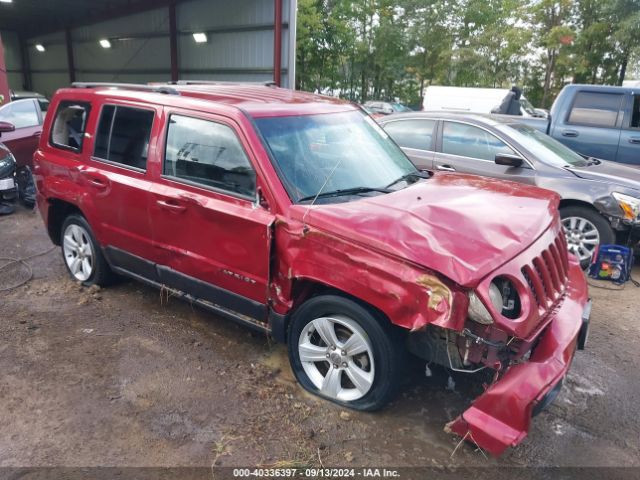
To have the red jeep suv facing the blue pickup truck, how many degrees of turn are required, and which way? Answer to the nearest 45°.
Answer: approximately 90° to its left

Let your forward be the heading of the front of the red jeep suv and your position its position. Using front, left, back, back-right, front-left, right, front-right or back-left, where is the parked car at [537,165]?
left

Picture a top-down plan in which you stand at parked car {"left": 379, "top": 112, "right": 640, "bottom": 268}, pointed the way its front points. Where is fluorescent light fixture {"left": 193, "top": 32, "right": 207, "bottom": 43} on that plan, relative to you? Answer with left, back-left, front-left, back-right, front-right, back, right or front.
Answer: back

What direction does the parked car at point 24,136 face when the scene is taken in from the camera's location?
facing the viewer and to the left of the viewer

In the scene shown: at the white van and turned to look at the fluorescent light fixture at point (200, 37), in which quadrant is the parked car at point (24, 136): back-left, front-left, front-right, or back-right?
front-left

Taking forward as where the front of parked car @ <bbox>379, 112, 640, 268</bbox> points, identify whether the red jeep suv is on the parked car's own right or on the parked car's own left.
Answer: on the parked car's own right

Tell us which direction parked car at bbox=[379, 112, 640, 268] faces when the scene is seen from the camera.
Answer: facing the viewer and to the right of the viewer

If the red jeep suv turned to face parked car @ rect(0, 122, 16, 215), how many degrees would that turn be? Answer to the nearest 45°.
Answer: approximately 180°

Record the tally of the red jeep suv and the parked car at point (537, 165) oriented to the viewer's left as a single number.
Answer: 0

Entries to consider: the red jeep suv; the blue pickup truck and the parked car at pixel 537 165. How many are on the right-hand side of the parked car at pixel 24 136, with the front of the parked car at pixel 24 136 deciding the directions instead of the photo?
0

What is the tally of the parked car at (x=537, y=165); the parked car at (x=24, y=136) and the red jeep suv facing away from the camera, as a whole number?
0

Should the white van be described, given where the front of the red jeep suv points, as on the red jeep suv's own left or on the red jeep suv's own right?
on the red jeep suv's own left

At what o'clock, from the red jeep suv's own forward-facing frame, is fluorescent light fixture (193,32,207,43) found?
The fluorescent light fixture is roughly at 7 o'clock from the red jeep suv.

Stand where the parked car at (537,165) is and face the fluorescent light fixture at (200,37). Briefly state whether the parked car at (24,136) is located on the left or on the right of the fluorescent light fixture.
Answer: left

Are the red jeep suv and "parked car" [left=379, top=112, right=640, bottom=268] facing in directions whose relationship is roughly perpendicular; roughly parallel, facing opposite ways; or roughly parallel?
roughly parallel
